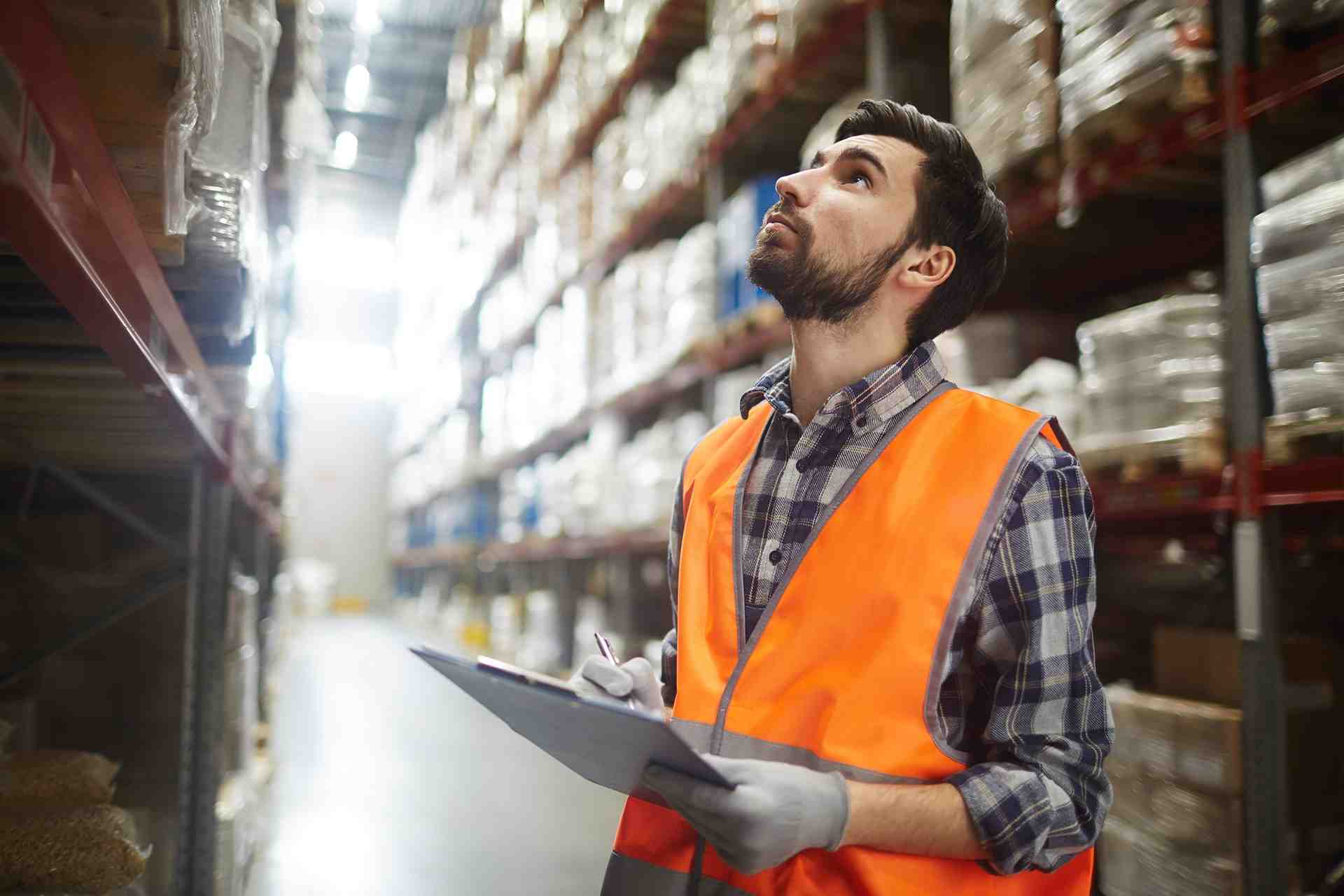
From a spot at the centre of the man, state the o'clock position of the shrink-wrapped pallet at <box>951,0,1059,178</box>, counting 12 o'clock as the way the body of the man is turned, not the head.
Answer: The shrink-wrapped pallet is roughly at 5 o'clock from the man.

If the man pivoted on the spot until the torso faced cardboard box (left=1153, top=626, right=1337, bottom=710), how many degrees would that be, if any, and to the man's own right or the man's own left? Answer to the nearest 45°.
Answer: approximately 180°

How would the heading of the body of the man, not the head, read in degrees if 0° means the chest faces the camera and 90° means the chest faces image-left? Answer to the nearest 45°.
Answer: approximately 45°

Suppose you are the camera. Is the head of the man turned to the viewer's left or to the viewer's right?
to the viewer's left

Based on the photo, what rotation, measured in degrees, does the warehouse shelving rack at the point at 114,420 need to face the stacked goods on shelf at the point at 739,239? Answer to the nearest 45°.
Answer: approximately 45° to its left

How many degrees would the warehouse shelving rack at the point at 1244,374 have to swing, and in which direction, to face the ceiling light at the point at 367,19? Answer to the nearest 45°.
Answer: approximately 90° to its right

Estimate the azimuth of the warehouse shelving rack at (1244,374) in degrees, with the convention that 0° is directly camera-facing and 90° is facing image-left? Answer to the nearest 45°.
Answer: approximately 45°

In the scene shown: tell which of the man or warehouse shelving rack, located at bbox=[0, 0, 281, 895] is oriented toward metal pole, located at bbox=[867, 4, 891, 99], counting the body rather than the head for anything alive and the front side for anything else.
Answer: the warehouse shelving rack

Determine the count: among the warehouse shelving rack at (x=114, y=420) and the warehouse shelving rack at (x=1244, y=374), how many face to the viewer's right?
1

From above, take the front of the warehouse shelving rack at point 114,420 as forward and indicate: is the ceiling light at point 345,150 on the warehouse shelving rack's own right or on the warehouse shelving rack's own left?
on the warehouse shelving rack's own left

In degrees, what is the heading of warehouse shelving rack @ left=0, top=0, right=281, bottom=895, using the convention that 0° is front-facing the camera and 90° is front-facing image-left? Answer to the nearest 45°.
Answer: approximately 270°
